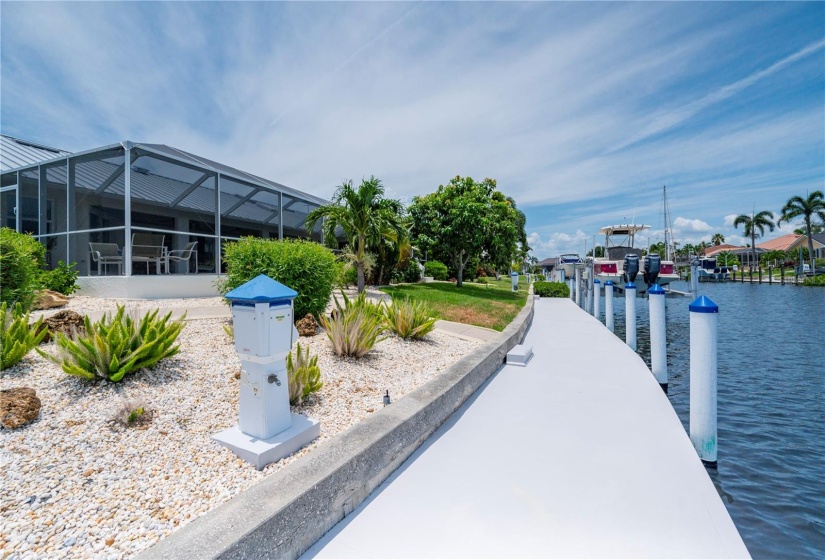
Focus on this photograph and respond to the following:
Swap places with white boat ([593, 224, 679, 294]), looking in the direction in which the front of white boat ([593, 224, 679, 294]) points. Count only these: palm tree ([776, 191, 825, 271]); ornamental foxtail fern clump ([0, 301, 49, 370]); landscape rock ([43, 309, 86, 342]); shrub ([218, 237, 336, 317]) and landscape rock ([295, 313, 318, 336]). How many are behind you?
4

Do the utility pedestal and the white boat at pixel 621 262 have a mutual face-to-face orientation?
no

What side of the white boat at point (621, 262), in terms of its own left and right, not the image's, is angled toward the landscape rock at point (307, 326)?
back

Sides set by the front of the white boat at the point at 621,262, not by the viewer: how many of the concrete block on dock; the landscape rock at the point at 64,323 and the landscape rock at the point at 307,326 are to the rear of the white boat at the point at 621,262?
3

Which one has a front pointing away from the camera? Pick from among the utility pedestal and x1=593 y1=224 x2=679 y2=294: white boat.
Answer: the white boat

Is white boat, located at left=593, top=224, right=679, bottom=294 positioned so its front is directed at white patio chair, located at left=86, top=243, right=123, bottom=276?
no

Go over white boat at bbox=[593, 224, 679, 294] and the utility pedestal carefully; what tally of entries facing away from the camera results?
1

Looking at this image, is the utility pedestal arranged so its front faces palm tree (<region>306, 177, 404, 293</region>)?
no

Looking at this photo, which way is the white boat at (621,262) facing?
away from the camera

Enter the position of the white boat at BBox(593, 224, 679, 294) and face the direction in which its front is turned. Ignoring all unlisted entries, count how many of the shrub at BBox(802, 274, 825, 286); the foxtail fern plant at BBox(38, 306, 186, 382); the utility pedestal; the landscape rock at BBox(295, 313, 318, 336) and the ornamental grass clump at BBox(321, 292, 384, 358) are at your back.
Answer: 4

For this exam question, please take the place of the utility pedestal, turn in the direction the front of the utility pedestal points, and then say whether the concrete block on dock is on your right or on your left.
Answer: on your left

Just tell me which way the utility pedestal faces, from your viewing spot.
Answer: facing the viewer and to the right of the viewer

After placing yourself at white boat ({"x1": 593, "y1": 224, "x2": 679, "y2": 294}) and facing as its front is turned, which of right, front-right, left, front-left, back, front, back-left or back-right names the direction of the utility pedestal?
back

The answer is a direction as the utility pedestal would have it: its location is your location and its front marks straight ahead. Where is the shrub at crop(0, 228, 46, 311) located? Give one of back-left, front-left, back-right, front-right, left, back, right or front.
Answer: back

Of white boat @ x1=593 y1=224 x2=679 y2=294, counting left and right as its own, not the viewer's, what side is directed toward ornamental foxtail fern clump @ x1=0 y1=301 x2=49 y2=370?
back

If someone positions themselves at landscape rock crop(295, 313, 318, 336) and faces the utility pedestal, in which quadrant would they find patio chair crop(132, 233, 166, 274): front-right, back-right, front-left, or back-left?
back-right

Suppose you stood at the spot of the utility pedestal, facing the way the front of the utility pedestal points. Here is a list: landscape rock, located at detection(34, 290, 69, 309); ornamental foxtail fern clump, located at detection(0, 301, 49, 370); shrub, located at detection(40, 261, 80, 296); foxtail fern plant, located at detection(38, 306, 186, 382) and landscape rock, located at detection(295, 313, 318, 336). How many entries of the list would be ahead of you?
0

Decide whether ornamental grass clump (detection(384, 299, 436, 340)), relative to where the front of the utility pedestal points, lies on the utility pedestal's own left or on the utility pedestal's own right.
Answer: on the utility pedestal's own left
